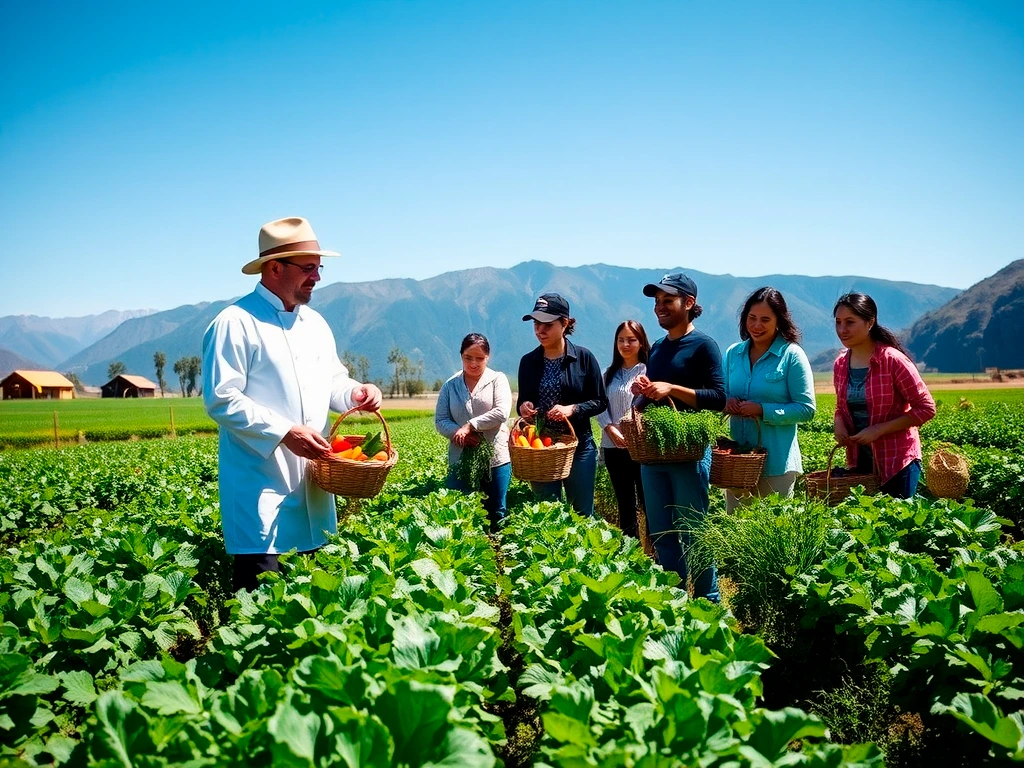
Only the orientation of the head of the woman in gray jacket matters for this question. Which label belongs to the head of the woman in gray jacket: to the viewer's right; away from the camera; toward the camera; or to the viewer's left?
toward the camera

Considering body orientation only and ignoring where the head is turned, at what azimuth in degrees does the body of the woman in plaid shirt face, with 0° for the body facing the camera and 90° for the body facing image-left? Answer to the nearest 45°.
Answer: approximately 45°

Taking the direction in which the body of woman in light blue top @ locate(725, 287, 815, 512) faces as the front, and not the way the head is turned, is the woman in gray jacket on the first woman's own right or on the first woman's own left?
on the first woman's own right

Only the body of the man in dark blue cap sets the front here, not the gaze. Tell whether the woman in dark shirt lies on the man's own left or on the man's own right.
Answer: on the man's own right

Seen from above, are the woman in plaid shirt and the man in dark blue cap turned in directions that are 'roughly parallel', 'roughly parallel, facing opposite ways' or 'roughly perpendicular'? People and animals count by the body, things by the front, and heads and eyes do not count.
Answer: roughly parallel

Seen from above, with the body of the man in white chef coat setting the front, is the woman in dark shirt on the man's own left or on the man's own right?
on the man's own left

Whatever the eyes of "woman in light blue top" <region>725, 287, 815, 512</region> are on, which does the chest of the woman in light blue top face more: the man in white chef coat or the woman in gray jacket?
the man in white chef coat

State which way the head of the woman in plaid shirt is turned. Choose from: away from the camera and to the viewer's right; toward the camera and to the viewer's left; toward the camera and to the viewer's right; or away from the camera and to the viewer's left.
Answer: toward the camera and to the viewer's left

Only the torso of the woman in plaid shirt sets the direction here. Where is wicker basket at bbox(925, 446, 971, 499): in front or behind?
behind

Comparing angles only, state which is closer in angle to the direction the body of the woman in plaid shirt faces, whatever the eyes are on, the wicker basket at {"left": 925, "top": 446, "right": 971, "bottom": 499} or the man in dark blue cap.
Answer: the man in dark blue cap

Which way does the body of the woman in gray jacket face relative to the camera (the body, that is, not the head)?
toward the camera

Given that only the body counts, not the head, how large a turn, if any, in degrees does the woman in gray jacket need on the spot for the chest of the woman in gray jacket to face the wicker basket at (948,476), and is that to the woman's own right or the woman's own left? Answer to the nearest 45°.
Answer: approximately 90° to the woman's own left

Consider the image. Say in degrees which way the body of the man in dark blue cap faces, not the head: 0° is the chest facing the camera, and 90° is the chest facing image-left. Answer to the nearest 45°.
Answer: approximately 45°

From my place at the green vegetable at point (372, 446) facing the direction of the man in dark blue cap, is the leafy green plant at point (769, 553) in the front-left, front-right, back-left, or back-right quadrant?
front-right
